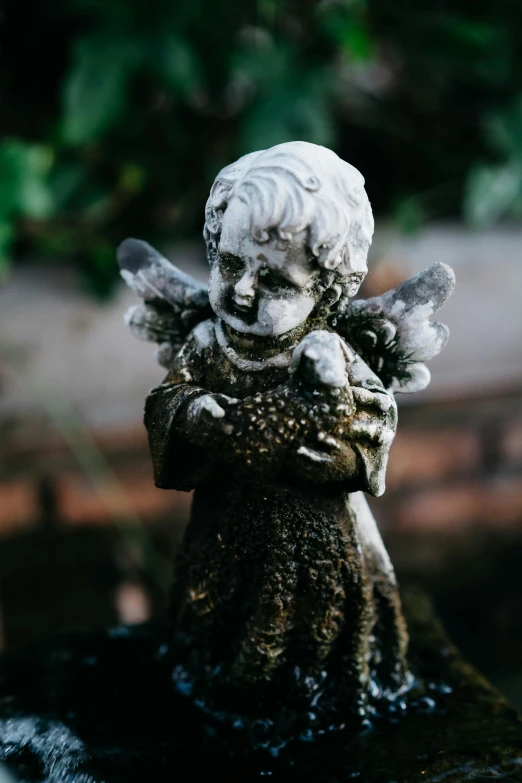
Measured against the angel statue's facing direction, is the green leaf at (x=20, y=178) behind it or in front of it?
behind

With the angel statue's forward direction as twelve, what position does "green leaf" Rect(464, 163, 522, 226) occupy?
The green leaf is roughly at 7 o'clock from the angel statue.

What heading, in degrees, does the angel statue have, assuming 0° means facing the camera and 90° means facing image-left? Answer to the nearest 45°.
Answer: approximately 0°

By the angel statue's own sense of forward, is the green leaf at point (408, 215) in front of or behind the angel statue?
behind
